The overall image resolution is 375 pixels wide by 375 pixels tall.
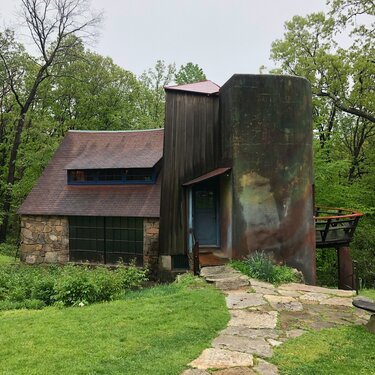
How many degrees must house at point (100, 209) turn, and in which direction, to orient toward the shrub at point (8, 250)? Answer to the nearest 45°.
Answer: approximately 135° to its right

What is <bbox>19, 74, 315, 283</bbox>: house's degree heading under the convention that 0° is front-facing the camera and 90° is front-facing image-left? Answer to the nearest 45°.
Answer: approximately 0°

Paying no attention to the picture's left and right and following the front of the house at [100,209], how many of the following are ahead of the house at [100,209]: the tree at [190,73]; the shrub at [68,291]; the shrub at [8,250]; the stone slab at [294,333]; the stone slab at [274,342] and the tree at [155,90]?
3

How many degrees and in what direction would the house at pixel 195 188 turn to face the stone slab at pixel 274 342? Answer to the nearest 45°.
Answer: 0° — it already faces it

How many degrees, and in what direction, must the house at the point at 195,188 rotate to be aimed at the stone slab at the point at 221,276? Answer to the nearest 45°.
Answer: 0° — it already faces it

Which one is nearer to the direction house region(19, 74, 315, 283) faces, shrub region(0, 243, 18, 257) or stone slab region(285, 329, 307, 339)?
the stone slab

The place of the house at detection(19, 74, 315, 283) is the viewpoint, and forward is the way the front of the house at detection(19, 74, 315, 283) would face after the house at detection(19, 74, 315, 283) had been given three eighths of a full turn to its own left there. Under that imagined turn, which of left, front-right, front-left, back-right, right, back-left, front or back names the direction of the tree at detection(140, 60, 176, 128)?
front-left
